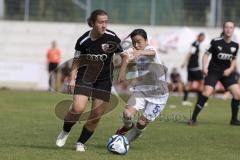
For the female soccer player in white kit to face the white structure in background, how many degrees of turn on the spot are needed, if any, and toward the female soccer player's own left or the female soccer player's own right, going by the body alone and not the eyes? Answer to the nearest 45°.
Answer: approximately 135° to the female soccer player's own right

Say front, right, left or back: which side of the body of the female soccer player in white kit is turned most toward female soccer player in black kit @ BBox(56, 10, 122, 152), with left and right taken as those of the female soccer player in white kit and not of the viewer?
front

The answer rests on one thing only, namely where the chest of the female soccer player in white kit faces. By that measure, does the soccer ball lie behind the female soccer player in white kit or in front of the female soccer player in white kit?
in front

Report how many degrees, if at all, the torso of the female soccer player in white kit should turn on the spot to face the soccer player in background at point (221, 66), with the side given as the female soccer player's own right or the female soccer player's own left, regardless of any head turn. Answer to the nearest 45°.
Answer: approximately 135° to the female soccer player's own right

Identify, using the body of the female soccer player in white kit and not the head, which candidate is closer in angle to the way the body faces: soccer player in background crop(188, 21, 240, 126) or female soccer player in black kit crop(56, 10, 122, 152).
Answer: the female soccer player in black kit

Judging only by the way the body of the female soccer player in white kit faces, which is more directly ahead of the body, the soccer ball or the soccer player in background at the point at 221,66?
the soccer ball

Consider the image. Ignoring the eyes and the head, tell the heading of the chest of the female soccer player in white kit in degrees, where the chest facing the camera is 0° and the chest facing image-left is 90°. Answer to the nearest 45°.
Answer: approximately 45°

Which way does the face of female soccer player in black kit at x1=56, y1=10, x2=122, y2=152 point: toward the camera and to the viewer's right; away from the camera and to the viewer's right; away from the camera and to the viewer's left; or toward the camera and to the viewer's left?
toward the camera and to the viewer's right

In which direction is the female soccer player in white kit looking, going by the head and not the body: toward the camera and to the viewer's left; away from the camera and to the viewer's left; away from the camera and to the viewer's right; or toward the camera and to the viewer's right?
toward the camera and to the viewer's left
